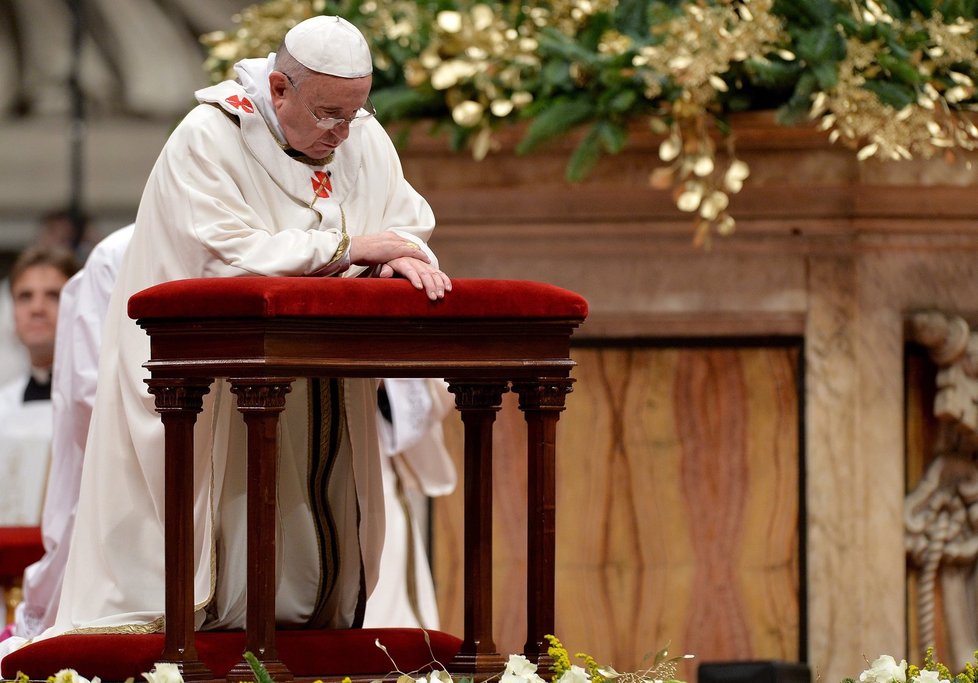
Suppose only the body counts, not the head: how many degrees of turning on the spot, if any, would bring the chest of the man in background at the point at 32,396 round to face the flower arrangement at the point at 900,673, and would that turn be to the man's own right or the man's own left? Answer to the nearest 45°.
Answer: approximately 45° to the man's own left

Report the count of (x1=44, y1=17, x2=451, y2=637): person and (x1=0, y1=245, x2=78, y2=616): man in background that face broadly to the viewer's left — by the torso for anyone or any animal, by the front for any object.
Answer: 0

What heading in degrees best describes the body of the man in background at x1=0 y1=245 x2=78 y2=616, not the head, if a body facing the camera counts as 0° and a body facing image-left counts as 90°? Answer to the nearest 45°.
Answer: approximately 0°

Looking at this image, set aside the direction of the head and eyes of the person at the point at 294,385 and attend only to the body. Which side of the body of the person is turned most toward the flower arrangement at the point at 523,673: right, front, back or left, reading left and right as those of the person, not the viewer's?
front

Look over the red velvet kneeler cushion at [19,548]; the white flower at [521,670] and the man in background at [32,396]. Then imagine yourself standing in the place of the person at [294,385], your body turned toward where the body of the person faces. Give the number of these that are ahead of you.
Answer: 1

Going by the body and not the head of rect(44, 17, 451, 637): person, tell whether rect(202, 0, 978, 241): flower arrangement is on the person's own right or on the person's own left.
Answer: on the person's own left

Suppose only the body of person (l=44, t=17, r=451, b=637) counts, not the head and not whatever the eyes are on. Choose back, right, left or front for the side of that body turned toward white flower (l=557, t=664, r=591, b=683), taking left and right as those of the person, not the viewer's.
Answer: front
